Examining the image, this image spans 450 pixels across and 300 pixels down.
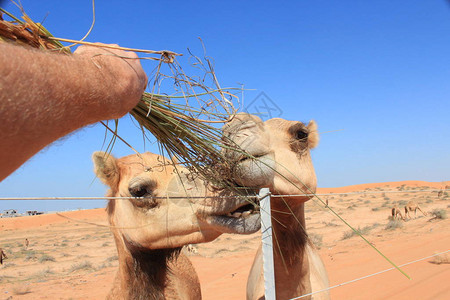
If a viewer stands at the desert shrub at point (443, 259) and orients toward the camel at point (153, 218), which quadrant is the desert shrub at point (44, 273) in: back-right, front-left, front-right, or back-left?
front-right

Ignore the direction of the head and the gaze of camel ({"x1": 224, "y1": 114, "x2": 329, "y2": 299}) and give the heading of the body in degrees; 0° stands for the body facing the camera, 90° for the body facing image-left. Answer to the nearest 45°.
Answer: approximately 45°

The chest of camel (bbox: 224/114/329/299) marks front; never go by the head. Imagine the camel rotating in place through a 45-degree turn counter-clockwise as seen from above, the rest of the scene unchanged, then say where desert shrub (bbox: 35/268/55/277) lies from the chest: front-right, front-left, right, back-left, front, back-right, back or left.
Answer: back-right

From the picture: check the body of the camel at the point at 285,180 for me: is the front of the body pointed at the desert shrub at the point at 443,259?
no

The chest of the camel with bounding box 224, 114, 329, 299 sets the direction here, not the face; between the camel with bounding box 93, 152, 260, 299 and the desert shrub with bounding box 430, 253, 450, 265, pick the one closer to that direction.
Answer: the camel

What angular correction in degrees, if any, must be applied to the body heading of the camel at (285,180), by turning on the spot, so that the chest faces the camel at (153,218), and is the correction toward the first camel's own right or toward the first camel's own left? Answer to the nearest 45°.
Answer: approximately 45° to the first camel's own right

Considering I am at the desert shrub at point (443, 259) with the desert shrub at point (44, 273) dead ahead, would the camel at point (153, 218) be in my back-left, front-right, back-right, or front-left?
front-left
